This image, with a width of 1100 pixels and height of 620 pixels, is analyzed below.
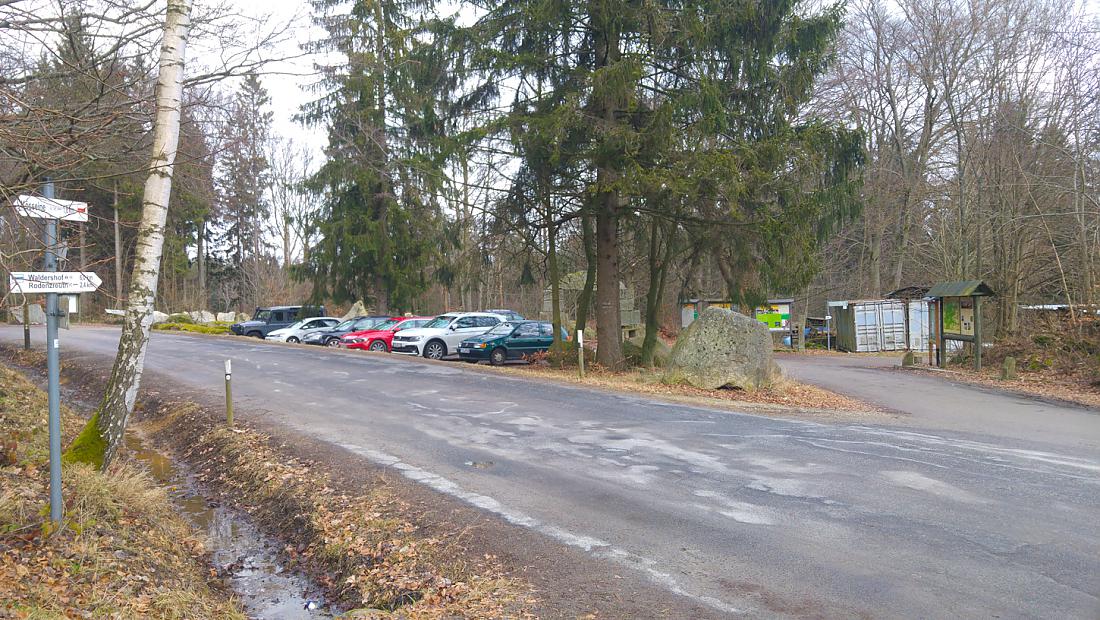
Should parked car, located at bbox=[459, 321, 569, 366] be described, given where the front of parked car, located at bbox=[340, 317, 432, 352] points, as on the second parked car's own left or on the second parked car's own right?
on the second parked car's own left

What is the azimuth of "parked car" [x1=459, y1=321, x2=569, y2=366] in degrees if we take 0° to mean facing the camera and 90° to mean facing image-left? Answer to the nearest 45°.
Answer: approximately 45°

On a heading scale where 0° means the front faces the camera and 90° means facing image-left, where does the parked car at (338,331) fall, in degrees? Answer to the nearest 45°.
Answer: approximately 45°

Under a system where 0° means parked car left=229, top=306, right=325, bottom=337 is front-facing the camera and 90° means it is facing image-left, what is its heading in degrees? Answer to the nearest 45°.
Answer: approximately 45°

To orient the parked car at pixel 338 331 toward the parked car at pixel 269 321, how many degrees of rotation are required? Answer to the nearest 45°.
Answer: approximately 90° to its right

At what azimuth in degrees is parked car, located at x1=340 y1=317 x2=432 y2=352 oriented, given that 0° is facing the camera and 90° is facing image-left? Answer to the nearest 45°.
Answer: approximately 45°

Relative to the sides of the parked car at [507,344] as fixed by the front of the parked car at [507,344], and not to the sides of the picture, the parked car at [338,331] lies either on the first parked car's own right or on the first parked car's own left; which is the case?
on the first parked car's own right
